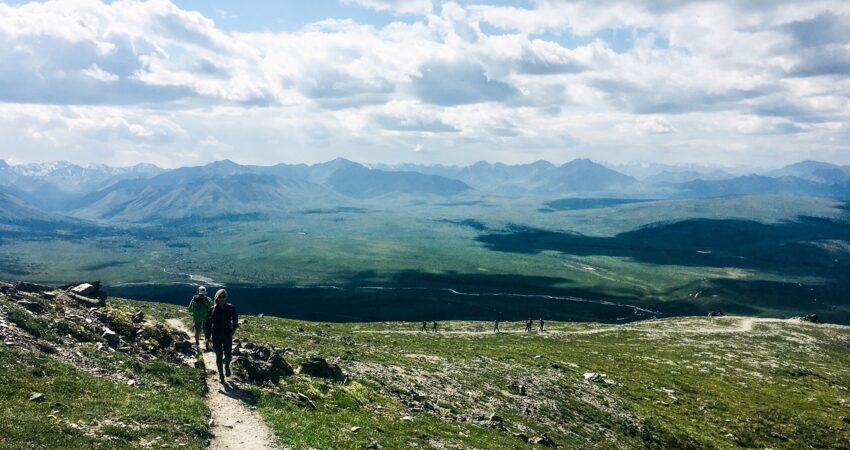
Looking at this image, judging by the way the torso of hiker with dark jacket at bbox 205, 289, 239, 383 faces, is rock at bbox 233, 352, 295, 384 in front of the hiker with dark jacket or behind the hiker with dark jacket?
behind

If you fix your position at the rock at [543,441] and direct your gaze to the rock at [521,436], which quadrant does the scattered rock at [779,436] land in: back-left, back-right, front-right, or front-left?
back-right
